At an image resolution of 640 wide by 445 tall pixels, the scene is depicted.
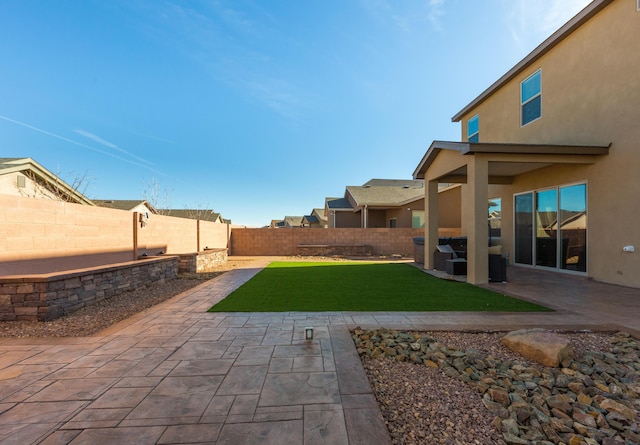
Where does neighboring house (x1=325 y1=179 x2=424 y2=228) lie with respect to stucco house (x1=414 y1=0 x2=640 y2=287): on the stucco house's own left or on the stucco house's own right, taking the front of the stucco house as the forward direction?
on the stucco house's own left

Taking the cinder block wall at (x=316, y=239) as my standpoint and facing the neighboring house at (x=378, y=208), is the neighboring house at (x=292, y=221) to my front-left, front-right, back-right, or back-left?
front-left

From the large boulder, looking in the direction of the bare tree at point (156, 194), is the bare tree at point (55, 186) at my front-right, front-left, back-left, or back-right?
front-left

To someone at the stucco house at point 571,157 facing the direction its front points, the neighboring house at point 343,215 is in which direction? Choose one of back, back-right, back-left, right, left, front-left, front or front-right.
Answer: left

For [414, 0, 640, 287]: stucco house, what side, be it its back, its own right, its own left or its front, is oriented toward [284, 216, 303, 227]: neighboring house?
left

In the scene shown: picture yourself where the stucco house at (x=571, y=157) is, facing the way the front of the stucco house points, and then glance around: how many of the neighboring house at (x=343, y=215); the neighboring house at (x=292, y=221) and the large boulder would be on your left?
2

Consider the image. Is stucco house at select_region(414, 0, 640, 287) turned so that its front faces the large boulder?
no
